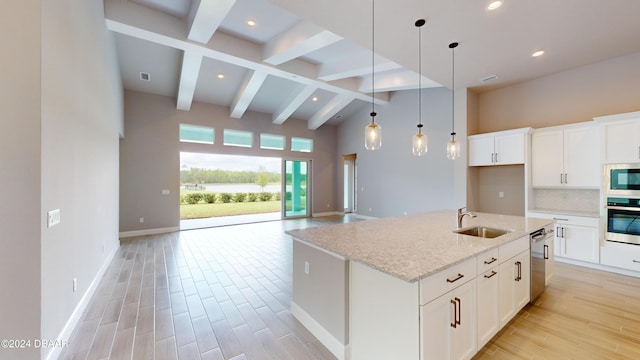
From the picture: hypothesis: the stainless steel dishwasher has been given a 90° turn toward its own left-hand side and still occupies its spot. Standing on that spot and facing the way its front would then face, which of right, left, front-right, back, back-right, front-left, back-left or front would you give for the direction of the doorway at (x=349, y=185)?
front-left

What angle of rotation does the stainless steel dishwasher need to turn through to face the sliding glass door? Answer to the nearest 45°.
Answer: approximately 180°

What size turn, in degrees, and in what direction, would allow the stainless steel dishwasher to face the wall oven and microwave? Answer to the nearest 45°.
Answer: approximately 45° to its left

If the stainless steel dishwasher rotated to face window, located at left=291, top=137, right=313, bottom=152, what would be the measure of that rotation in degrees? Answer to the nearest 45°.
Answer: approximately 180°

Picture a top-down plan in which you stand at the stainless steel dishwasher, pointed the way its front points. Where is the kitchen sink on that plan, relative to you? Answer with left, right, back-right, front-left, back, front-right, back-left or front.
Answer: back-right

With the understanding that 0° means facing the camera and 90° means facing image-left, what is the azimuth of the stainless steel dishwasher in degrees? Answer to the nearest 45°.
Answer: approximately 270°

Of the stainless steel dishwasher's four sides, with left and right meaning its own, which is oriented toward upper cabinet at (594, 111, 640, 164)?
left

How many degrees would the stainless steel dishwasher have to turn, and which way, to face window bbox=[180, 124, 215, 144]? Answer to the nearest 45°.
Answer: approximately 180°

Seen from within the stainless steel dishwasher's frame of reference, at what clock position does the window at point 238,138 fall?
The window is roughly at 6 o'clock from the stainless steel dishwasher.

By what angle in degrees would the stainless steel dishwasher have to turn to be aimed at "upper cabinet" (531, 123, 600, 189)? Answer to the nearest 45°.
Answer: approximately 90° to its left

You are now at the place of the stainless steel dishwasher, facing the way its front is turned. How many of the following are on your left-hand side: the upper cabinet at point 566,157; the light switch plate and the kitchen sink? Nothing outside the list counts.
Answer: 1

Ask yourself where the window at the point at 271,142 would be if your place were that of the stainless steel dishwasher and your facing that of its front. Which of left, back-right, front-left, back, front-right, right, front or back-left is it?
back

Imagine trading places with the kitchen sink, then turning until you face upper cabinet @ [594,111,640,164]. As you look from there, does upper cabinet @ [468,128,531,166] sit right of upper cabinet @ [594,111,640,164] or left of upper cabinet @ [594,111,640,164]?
left

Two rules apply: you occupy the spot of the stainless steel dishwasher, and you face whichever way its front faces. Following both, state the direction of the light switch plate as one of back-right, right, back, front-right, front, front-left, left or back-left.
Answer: back-right

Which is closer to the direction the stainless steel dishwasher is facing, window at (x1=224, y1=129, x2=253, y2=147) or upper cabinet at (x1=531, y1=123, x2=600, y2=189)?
the upper cabinet
